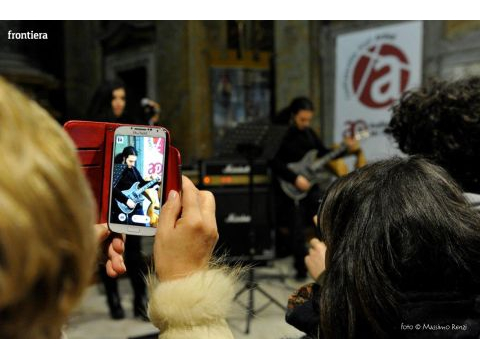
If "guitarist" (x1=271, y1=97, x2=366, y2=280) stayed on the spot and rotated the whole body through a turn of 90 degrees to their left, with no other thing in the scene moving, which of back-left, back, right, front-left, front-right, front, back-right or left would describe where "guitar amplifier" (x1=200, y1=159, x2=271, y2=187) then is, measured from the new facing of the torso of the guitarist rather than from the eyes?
back

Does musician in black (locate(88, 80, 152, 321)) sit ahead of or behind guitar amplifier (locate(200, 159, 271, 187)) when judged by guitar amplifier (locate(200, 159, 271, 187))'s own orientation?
ahead

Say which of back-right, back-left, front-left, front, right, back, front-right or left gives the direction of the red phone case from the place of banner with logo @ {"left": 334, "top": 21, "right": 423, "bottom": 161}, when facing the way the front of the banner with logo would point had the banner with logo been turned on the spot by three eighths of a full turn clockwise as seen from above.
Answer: back

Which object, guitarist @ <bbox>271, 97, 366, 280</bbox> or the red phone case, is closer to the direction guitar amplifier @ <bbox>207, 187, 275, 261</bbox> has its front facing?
the red phone case

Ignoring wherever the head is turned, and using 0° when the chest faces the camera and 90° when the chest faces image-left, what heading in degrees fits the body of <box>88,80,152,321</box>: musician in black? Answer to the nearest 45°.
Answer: approximately 315°

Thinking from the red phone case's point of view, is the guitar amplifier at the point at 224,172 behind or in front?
behind

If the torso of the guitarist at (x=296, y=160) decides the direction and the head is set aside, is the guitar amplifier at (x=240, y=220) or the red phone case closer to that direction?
the red phone case

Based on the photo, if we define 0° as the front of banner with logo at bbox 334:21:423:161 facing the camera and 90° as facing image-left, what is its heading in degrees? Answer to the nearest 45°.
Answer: approximately 45°

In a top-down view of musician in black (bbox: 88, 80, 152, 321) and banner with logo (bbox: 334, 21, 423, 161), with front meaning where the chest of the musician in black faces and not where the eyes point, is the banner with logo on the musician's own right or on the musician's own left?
on the musician's own left

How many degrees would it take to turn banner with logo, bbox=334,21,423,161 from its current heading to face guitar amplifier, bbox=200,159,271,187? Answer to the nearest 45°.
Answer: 0° — it already faces it
